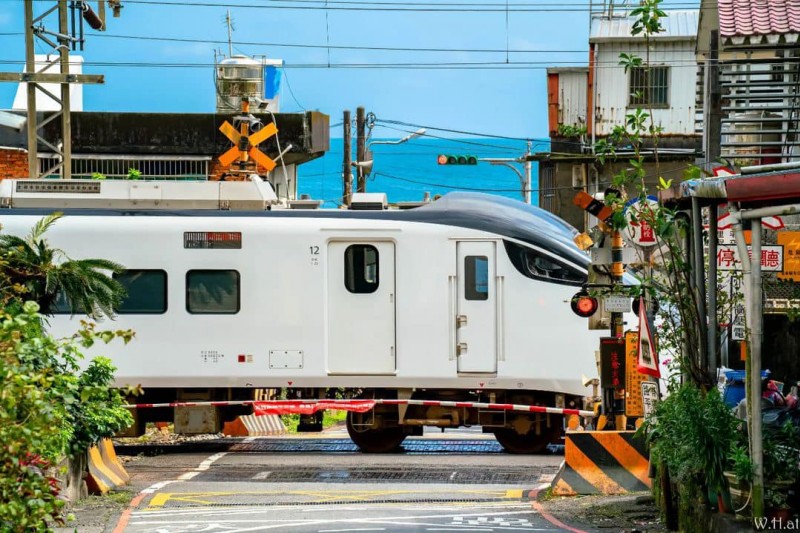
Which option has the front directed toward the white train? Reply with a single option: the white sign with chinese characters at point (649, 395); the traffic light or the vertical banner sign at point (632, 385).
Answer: the traffic light

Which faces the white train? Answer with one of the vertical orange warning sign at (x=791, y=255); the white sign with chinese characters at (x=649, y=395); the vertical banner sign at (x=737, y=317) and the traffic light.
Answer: the traffic light

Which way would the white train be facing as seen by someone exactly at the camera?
facing to the right of the viewer

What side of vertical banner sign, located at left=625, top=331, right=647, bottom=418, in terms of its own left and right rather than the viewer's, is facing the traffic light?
back

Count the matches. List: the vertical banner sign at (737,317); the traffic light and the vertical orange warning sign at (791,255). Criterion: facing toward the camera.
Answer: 3

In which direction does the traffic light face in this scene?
toward the camera

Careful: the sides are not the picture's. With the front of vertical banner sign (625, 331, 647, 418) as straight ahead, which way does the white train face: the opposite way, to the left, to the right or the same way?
to the left

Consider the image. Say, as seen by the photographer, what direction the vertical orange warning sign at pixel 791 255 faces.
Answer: facing the viewer

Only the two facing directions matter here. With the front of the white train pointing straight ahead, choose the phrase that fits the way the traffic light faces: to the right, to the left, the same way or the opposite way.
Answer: to the right

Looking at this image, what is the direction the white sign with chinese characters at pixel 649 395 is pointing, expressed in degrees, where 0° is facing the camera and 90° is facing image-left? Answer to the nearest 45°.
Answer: approximately 0°

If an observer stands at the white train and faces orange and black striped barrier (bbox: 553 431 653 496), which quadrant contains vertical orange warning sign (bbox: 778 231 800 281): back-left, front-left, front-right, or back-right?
front-left

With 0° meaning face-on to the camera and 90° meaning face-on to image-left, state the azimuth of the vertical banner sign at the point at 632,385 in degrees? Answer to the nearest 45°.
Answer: approximately 0°

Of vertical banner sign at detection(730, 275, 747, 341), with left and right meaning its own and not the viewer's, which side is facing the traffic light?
back

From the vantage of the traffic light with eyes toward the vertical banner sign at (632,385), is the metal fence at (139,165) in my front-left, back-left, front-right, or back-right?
front-right

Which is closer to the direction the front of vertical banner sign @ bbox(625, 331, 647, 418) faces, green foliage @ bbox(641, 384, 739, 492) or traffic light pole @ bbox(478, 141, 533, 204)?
the green foliage

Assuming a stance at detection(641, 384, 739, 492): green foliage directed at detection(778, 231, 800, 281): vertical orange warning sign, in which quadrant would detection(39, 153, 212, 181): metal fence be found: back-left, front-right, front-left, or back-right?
front-left

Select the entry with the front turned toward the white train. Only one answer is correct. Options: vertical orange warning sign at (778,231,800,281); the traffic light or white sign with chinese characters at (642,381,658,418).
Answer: the traffic light

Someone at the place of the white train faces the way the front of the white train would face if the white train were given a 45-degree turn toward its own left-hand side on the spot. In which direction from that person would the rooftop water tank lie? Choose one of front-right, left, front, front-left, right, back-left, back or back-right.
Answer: front-left

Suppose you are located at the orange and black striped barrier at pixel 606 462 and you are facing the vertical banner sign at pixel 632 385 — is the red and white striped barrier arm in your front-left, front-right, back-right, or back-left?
front-left

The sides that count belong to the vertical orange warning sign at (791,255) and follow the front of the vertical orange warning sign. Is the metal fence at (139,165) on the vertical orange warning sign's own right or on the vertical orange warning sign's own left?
on the vertical orange warning sign's own right

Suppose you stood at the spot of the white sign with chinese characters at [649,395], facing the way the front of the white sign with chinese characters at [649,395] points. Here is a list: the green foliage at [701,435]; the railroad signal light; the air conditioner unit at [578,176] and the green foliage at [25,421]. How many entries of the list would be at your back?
2
